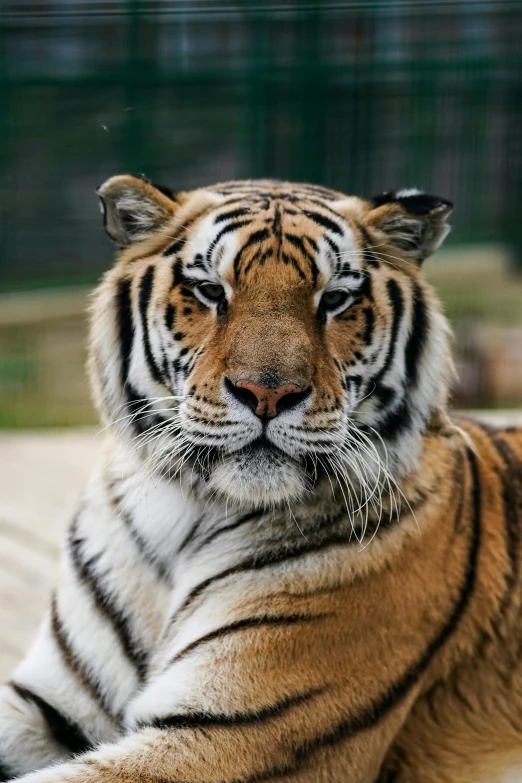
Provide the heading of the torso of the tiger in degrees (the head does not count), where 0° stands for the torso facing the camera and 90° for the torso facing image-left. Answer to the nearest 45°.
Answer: approximately 45°

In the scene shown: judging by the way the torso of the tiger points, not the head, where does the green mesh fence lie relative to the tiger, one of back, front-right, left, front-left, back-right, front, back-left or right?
back-right
